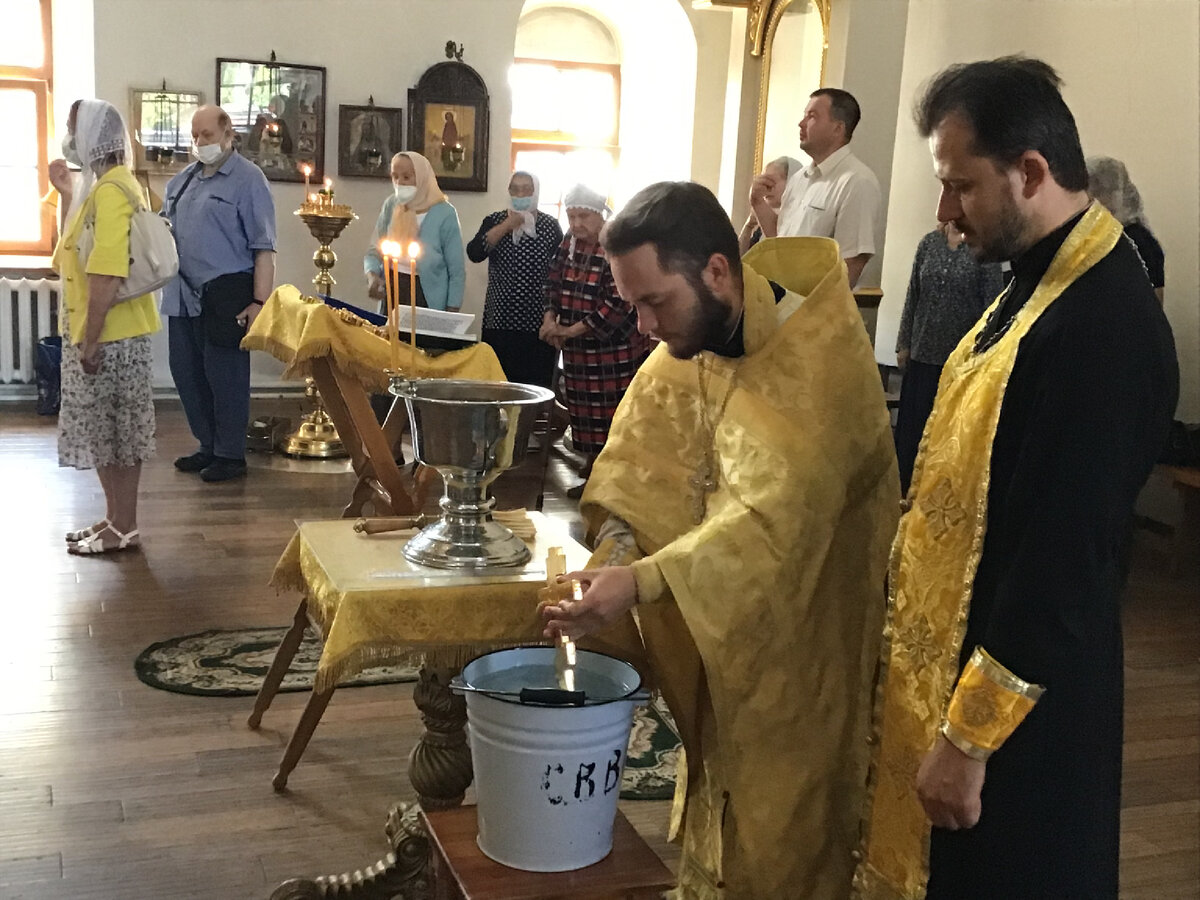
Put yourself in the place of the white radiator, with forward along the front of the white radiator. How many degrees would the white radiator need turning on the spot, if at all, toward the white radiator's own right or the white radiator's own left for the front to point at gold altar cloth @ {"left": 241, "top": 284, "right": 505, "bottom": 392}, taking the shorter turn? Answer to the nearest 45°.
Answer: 0° — it already faces it

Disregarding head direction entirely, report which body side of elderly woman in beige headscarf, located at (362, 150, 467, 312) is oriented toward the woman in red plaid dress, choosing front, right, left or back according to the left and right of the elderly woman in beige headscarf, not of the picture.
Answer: left

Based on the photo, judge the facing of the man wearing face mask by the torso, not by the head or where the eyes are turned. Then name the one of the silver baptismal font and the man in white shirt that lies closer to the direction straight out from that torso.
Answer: the silver baptismal font

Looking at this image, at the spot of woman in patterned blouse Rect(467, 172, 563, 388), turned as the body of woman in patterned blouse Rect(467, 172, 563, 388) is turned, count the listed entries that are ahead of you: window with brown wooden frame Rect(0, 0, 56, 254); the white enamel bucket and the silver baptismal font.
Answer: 2

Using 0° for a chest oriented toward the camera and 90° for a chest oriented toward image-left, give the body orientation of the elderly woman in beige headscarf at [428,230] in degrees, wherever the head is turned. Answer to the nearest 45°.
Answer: approximately 45°

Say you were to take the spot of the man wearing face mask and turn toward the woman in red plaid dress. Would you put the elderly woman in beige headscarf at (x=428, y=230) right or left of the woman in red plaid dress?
left
